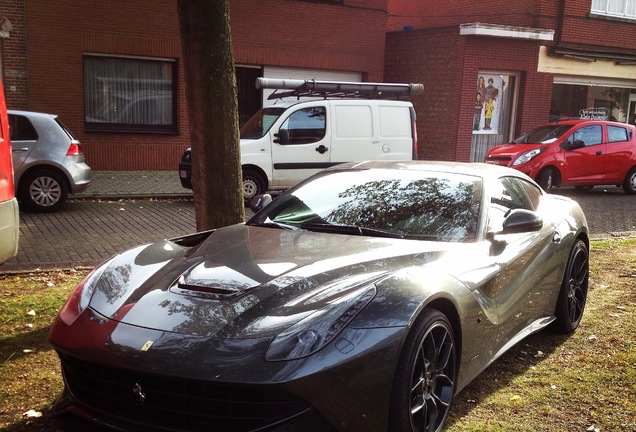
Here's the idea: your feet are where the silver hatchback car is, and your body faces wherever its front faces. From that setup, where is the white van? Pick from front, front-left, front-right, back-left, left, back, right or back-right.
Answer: back

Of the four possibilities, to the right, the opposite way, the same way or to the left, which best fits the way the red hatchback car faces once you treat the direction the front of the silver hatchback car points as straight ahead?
the same way

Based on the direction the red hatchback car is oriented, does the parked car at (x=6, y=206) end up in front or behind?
in front

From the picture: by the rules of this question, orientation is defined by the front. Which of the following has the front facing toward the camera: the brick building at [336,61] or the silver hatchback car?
the brick building

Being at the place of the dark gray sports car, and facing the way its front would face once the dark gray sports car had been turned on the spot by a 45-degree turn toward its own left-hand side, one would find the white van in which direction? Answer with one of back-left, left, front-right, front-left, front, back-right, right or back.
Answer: back

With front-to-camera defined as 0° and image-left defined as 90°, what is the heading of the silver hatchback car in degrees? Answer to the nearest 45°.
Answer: approximately 90°

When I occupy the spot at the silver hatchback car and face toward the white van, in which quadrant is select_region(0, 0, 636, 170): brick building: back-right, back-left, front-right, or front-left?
front-left

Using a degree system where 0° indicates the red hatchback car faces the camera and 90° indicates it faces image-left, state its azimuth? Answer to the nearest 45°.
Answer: approximately 45°

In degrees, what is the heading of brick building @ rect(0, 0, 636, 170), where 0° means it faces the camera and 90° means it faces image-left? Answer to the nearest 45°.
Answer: approximately 0°

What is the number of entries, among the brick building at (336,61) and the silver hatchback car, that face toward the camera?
1

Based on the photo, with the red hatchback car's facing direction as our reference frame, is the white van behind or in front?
in front

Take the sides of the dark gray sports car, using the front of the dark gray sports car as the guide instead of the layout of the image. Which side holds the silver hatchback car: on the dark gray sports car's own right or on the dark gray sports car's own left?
on the dark gray sports car's own right

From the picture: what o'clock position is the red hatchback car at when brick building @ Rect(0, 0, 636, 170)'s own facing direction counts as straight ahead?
The red hatchback car is roughly at 10 o'clock from the brick building.

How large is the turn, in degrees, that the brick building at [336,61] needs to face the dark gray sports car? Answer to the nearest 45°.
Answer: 0° — it already faces it

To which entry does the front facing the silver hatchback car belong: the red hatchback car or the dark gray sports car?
the red hatchback car

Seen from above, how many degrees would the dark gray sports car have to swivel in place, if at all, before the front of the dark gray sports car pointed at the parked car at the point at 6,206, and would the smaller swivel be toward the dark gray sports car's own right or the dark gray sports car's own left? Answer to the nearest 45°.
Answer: approximately 90° to the dark gray sports car's own right
